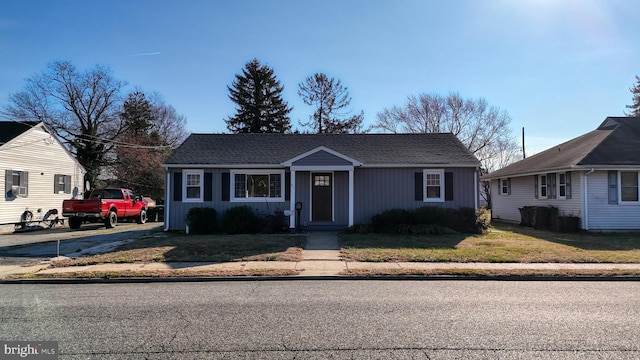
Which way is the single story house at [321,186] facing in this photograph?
toward the camera

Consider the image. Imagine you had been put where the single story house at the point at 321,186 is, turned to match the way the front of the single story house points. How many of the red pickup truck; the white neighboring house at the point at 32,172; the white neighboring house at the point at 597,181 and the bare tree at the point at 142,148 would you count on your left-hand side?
1

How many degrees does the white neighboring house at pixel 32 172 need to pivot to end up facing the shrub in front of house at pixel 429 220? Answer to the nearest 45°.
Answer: approximately 90° to its left

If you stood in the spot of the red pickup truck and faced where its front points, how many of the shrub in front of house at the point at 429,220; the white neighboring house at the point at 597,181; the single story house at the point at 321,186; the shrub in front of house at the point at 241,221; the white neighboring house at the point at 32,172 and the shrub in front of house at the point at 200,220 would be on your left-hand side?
1

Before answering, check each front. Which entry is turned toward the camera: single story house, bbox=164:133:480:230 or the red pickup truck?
the single story house

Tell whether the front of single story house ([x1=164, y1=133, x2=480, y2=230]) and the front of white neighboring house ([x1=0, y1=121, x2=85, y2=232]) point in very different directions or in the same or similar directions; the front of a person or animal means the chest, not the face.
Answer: same or similar directions

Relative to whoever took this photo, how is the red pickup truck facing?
facing away from the viewer and to the right of the viewer

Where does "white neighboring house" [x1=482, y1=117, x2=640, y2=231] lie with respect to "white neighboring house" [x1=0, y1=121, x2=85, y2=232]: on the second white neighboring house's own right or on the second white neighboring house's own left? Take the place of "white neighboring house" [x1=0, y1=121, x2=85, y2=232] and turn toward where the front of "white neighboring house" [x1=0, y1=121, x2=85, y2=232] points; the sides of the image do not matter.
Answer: on the second white neighboring house's own left

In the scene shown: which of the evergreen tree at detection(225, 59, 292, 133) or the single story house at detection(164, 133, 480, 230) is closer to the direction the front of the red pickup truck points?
the evergreen tree

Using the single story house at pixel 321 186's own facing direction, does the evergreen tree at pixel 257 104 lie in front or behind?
behind

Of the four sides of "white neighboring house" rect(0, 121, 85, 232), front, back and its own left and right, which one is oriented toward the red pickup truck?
left

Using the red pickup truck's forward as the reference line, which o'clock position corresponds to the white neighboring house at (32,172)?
The white neighboring house is roughly at 9 o'clock from the red pickup truck.

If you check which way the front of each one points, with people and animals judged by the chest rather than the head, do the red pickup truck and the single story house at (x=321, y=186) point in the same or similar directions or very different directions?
very different directions
